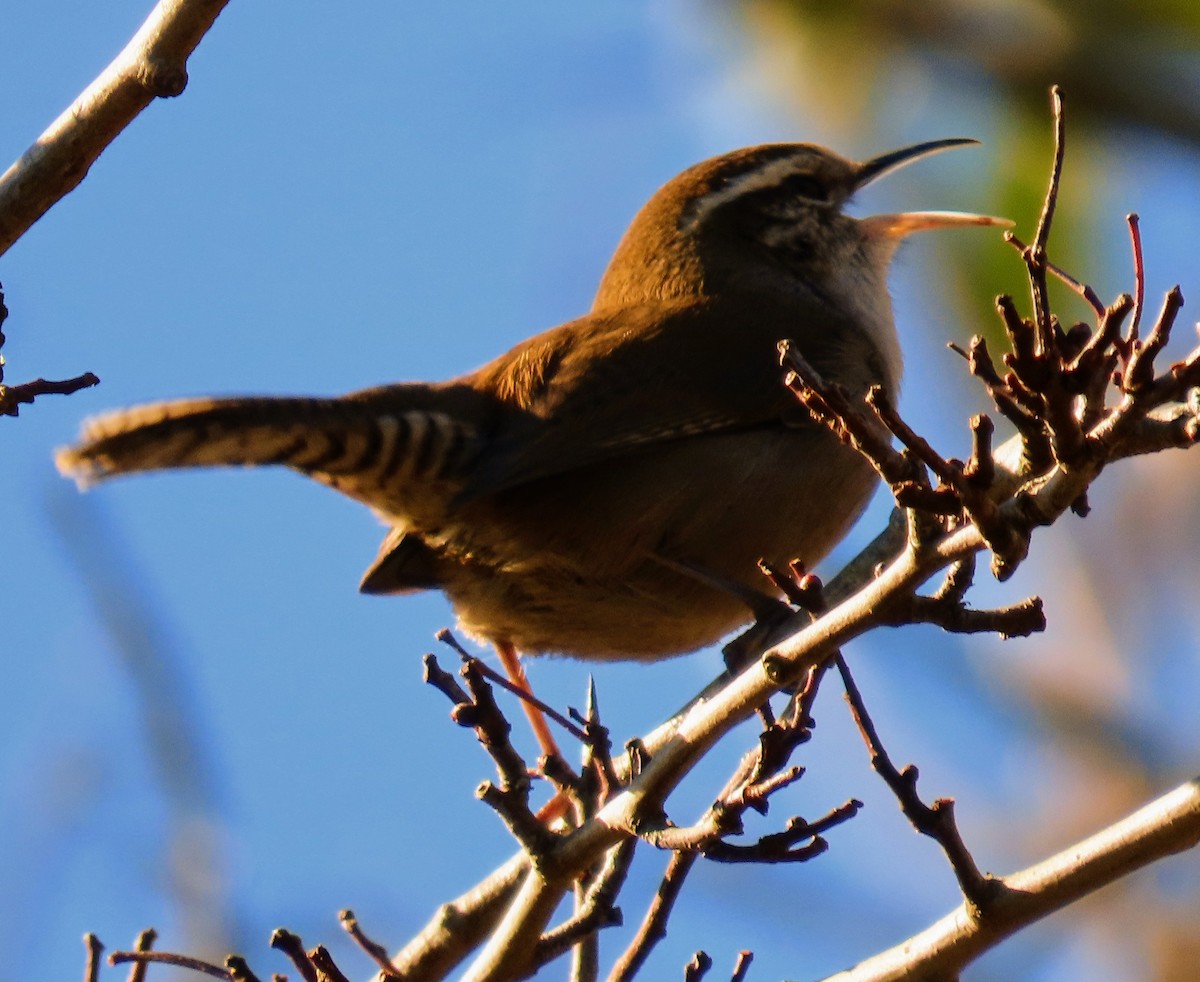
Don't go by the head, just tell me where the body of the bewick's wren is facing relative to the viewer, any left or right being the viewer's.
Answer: facing to the right of the viewer

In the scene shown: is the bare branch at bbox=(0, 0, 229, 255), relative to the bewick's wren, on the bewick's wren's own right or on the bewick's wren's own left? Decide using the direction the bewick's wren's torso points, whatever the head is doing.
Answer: on the bewick's wren's own right
